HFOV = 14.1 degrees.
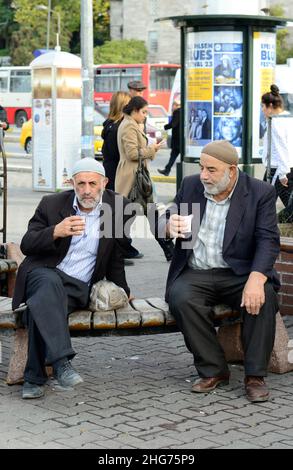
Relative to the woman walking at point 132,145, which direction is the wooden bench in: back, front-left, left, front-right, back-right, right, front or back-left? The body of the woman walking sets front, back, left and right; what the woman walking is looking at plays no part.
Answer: right

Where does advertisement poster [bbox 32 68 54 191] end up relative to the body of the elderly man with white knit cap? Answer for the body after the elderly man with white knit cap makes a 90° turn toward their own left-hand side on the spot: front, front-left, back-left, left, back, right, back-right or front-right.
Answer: left

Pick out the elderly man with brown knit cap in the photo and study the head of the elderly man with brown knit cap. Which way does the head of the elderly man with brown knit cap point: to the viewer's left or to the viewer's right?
to the viewer's left

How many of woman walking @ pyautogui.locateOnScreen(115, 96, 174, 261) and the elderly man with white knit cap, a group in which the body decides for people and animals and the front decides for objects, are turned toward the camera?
1

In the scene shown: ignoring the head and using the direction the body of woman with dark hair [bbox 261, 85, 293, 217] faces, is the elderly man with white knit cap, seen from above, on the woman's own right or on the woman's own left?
on the woman's own left

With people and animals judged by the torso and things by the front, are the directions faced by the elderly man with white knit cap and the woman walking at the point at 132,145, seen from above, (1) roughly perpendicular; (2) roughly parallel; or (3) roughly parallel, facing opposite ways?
roughly perpendicular

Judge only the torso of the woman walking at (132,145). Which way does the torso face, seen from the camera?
to the viewer's right

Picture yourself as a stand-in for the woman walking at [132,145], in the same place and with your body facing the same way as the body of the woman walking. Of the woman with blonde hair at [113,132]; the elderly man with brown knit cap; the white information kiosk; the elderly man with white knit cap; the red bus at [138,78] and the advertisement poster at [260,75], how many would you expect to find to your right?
2
